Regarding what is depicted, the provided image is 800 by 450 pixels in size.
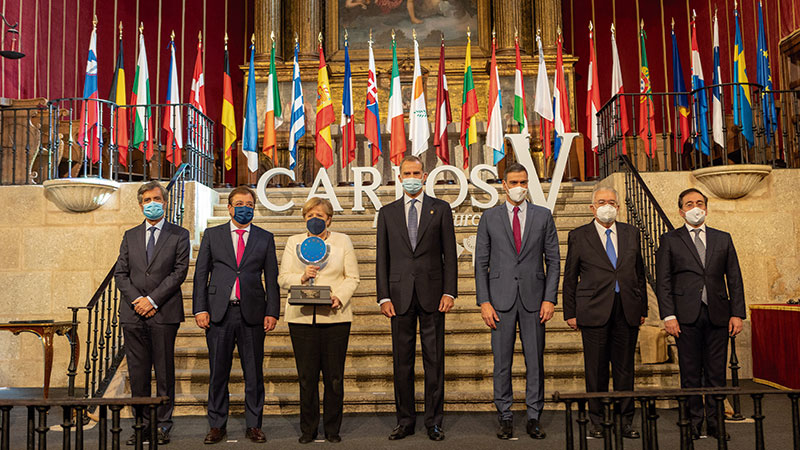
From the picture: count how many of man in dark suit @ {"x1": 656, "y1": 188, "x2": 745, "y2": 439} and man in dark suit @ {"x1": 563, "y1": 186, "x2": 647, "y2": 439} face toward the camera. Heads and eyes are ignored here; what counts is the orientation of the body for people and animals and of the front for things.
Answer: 2

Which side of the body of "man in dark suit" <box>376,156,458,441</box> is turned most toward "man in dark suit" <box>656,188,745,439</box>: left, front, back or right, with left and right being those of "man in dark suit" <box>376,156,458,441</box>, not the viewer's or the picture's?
left

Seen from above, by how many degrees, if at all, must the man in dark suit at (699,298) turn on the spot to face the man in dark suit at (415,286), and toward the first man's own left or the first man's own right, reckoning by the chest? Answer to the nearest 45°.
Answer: approximately 90° to the first man's own right

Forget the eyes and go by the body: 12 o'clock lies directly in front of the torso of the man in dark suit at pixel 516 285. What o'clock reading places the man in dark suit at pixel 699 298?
the man in dark suit at pixel 699 298 is roughly at 9 o'clock from the man in dark suit at pixel 516 285.

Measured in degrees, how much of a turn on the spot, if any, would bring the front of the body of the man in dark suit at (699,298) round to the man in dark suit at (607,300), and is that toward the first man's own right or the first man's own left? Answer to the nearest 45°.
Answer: approximately 45° to the first man's own right

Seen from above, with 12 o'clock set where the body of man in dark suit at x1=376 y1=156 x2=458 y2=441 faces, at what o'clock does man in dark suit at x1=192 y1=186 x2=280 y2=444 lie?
man in dark suit at x1=192 y1=186 x2=280 y2=444 is roughly at 3 o'clock from man in dark suit at x1=376 y1=156 x2=458 y2=441.

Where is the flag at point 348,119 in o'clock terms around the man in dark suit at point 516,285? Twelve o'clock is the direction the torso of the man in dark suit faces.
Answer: The flag is roughly at 5 o'clock from the man in dark suit.

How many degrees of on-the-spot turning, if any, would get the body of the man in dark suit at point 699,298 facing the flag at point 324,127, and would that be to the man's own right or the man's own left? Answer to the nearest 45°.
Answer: approximately 135° to the man's own right

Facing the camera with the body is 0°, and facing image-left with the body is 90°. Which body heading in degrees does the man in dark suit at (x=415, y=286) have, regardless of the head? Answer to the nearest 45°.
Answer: approximately 0°

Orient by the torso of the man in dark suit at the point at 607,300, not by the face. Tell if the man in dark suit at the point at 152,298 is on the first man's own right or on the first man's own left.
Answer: on the first man's own right
